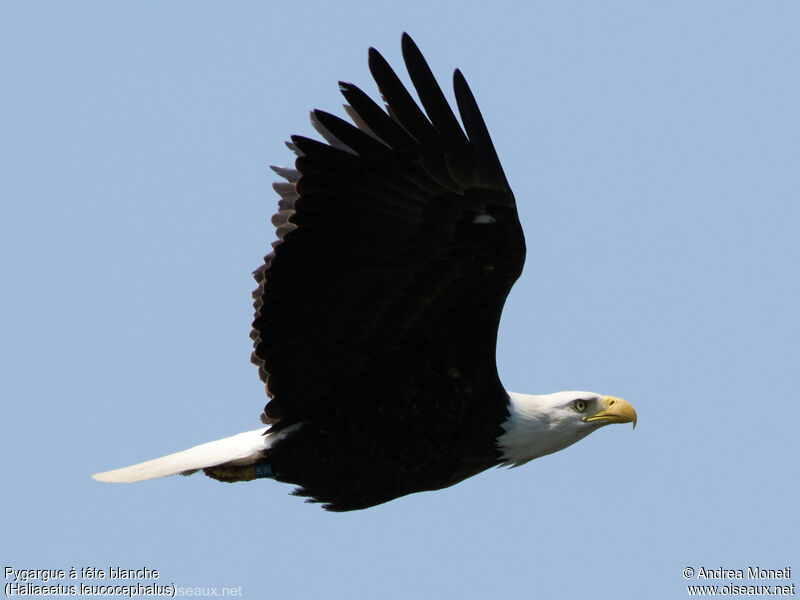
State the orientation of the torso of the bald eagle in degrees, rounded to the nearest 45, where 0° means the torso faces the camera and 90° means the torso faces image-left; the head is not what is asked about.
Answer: approximately 270°
